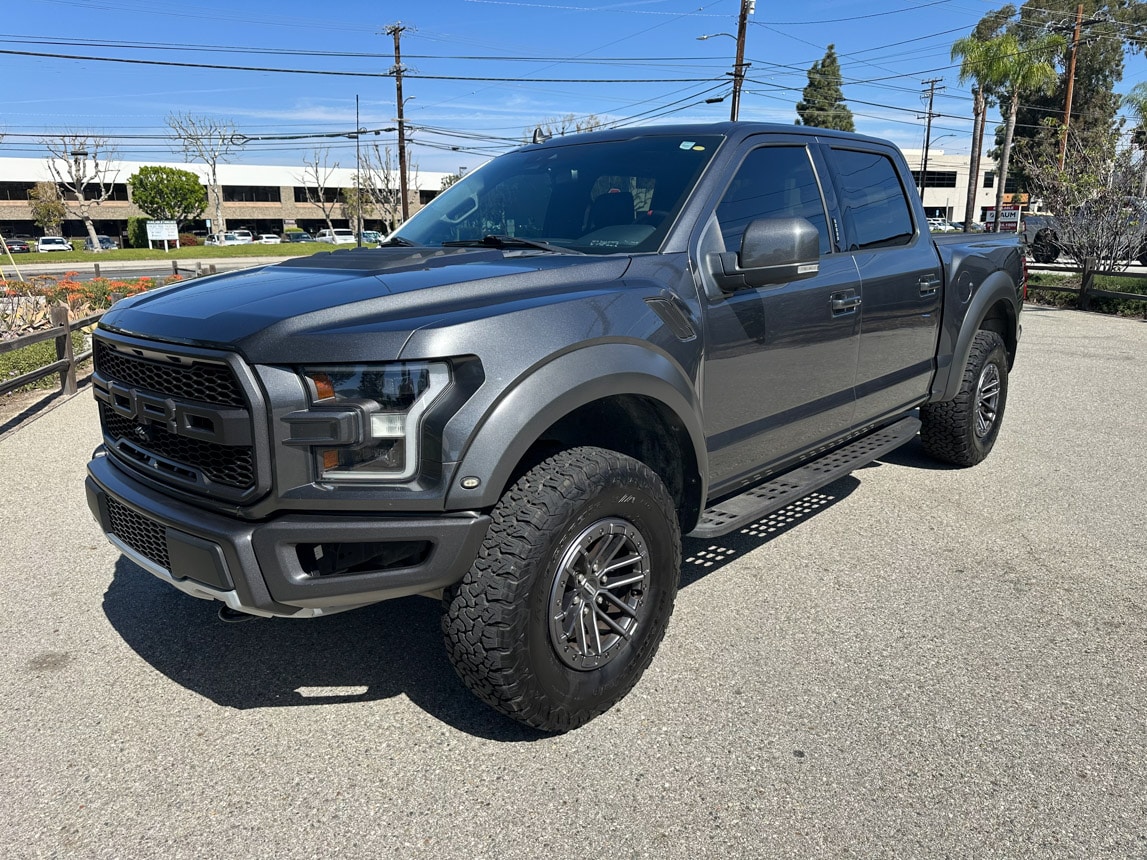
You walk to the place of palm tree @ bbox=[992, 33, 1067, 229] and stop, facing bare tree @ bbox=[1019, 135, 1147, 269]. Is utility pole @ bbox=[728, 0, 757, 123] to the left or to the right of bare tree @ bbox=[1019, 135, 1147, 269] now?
right

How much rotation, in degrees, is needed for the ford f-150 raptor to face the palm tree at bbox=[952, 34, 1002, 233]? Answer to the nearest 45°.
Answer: approximately 180°

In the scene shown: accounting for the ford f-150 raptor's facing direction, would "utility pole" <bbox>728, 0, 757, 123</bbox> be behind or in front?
behind

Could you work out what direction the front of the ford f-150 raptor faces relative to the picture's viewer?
facing the viewer and to the left of the viewer

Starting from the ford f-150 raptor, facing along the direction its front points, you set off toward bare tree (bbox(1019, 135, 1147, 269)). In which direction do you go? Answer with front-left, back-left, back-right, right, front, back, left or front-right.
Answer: back

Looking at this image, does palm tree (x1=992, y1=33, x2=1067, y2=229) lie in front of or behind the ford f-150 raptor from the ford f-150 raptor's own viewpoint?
behind
